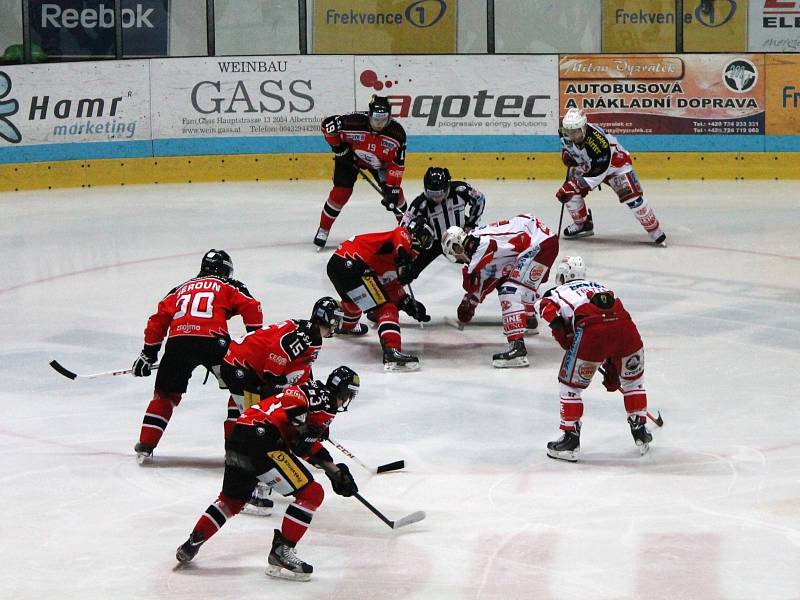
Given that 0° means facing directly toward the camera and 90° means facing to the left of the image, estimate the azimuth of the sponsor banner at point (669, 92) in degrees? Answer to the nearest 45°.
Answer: approximately 0°

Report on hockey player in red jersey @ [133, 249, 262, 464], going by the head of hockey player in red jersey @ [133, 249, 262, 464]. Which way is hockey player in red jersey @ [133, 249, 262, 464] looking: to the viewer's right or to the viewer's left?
to the viewer's right

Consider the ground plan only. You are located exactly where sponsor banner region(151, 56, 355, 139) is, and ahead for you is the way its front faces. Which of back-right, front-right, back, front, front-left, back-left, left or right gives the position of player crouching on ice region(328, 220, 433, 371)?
front

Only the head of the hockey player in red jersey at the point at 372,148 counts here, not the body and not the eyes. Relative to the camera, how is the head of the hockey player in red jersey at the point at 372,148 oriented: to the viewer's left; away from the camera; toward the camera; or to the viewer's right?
toward the camera

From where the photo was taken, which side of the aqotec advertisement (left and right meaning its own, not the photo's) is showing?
front

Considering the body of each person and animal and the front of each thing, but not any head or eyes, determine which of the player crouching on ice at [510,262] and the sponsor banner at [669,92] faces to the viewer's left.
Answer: the player crouching on ice

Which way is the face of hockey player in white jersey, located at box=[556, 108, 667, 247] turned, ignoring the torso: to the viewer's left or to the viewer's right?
to the viewer's left

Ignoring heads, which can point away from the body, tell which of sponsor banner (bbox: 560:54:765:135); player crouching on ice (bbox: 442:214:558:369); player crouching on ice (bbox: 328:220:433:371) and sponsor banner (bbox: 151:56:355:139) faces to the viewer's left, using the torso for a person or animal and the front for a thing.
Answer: player crouching on ice (bbox: 442:214:558:369)

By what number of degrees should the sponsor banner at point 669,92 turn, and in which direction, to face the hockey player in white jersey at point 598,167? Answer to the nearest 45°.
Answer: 0° — it already faces them

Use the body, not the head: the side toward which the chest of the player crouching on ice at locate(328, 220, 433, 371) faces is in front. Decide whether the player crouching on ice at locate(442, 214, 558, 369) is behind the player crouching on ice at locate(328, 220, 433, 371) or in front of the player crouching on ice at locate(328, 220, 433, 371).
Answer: in front

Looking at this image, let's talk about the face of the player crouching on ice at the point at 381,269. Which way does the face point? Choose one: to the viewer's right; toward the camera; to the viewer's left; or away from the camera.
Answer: to the viewer's right

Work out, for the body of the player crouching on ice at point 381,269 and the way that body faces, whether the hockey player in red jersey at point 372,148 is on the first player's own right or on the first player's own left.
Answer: on the first player's own left

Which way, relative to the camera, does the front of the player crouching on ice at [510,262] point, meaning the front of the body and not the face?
to the viewer's left

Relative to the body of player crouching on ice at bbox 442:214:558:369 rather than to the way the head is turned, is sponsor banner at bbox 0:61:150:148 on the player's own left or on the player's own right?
on the player's own right

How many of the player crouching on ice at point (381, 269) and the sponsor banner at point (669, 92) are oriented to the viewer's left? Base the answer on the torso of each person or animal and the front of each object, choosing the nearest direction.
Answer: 0

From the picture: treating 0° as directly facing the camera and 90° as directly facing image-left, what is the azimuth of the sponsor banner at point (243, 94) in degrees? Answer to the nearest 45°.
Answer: approximately 0°

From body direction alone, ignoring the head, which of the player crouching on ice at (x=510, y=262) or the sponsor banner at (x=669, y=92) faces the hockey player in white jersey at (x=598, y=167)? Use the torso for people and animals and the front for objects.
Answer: the sponsor banner

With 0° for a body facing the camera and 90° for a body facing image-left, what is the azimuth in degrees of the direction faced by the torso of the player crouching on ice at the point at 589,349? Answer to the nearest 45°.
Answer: approximately 135°

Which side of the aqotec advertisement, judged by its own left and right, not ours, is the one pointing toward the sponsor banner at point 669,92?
left

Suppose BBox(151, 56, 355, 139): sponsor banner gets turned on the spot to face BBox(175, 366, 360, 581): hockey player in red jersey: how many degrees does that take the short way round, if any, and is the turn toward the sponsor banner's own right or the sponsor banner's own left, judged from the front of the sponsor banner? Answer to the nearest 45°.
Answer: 0° — it already faces them
